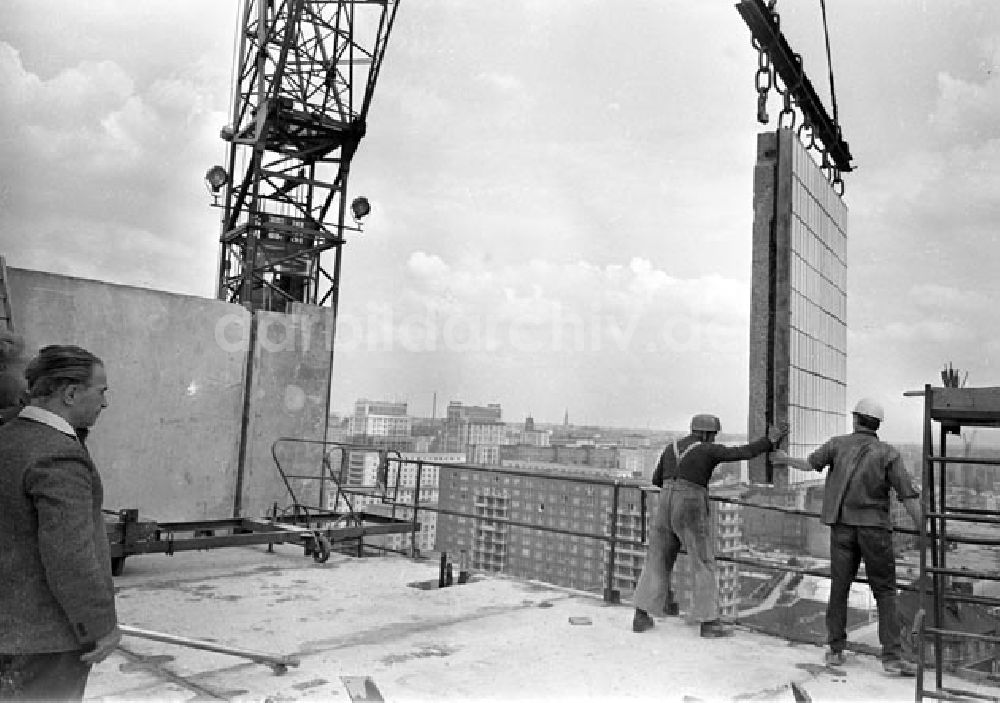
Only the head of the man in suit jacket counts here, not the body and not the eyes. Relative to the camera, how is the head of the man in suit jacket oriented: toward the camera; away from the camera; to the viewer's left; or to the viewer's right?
to the viewer's right

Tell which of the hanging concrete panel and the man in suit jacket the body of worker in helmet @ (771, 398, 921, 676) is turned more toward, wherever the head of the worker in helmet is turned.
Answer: the hanging concrete panel

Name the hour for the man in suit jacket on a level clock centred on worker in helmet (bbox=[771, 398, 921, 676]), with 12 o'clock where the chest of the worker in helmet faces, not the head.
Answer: The man in suit jacket is roughly at 7 o'clock from the worker in helmet.

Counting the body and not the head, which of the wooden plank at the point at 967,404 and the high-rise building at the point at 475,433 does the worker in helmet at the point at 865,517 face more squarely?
the high-rise building

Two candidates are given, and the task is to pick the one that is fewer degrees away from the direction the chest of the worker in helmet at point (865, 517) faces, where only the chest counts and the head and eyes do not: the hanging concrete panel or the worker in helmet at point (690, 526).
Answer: the hanging concrete panel

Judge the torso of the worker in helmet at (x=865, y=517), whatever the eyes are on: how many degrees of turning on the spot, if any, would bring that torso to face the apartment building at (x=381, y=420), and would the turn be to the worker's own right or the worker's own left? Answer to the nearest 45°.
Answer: approximately 45° to the worker's own left

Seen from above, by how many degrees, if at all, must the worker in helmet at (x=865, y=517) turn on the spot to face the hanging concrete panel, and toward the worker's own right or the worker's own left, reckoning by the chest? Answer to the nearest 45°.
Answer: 0° — they already face it

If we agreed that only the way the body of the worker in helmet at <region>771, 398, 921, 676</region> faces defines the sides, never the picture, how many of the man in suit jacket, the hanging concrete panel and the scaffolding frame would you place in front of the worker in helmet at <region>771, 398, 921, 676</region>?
1

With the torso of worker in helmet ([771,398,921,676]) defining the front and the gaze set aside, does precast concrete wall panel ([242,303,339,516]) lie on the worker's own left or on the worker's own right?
on the worker's own left

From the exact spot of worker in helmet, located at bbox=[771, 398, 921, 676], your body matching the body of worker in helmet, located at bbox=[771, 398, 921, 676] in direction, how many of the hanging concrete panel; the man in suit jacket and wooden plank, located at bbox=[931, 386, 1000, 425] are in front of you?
1

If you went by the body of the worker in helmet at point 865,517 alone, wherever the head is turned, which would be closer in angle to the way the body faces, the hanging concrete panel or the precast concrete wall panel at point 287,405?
the hanging concrete panel

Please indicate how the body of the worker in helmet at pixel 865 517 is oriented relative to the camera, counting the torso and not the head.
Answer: away from the camera
